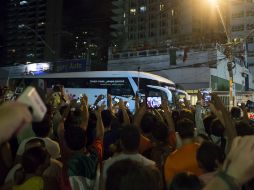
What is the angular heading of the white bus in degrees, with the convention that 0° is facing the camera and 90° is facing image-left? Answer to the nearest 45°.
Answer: approximately 315°
